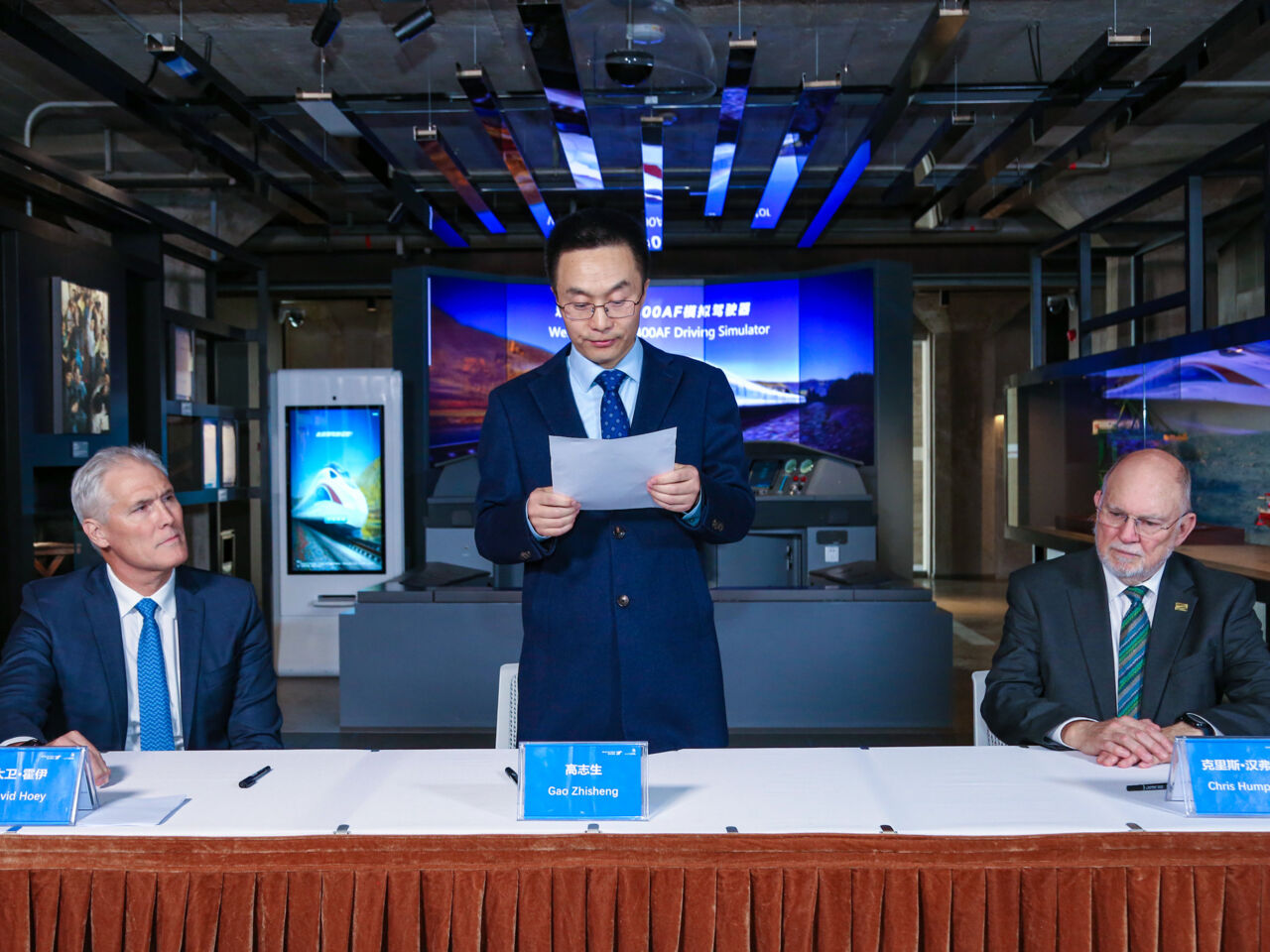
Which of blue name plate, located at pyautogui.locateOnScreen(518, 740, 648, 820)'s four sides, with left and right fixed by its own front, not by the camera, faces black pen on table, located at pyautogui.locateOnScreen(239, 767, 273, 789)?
right

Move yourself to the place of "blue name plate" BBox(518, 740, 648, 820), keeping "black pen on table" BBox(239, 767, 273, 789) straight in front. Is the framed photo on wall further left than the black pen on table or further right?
right

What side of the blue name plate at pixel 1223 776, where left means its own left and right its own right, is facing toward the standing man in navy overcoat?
right

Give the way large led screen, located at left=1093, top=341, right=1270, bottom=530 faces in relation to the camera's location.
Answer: facing the viewer and to the left of the viewer

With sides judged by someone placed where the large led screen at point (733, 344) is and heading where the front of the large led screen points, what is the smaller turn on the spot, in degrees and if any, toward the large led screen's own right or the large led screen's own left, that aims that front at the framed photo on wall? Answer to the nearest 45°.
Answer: approximately 45° to the large led screen's own right

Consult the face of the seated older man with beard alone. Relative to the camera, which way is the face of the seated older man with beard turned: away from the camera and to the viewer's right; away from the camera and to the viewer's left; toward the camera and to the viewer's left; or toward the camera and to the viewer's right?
toward the camera and to the viewer's left

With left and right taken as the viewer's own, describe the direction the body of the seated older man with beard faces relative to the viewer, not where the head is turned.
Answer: facing the viewer

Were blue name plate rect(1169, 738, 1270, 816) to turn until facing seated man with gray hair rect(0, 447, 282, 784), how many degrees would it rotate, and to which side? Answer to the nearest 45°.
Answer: approximately 90° to its right

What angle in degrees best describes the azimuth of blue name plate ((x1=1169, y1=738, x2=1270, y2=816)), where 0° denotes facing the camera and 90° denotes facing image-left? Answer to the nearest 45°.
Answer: approximately 0°

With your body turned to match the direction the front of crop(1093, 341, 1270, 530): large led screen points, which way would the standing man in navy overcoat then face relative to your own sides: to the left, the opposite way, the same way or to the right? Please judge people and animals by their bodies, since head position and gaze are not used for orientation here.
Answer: to the left

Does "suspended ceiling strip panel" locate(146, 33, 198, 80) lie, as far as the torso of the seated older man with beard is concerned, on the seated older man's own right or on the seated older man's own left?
on the seated older man's own right
